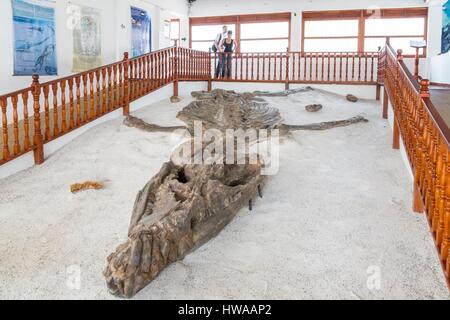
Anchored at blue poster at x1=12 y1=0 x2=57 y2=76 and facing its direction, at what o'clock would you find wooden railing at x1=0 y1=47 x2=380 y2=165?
The wooden railing is roughly at 12 o'clock from the blue poster.

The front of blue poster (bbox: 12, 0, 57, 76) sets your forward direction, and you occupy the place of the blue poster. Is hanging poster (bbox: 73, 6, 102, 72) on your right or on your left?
on your left

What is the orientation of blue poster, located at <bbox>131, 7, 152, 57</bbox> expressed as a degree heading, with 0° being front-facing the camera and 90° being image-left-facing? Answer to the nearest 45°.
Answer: approximately 315°

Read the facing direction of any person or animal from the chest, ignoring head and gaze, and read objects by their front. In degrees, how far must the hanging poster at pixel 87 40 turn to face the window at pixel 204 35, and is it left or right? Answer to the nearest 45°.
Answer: approximately 90° to its left

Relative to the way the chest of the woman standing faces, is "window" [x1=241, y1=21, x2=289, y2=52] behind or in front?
behind

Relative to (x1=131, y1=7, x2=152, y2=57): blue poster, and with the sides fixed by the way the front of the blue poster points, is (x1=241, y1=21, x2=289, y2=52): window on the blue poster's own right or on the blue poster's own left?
on the blue poster's own left

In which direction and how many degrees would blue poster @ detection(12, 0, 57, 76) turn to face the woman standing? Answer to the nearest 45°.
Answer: approximately 90° to its left

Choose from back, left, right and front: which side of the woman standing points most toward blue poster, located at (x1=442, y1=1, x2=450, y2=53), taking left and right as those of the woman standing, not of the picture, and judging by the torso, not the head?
left

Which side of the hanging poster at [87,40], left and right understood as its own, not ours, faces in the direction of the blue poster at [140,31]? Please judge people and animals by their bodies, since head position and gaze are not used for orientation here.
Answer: left

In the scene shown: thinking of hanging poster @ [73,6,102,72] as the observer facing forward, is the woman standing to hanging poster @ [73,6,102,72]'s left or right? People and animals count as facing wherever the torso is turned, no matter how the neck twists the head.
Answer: on its left
